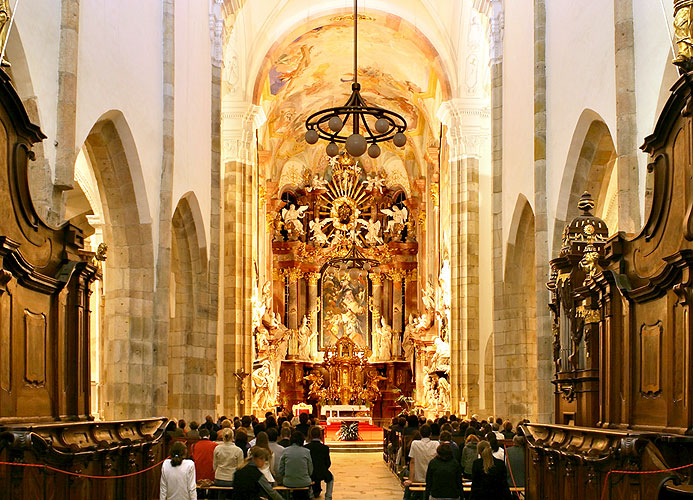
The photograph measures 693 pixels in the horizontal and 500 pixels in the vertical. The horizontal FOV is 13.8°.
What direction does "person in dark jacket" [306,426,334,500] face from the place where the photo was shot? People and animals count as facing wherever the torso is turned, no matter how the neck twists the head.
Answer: facing away from the viewer

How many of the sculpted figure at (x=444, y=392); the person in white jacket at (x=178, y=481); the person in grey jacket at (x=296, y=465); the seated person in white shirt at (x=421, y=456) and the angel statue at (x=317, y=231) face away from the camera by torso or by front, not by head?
3

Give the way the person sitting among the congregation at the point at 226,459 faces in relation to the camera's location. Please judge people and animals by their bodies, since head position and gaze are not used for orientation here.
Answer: facing away from the viewer

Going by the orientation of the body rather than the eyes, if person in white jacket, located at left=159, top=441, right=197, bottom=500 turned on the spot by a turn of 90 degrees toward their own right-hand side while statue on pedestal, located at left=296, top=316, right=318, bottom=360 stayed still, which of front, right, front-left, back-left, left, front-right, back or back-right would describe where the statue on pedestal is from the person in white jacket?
left

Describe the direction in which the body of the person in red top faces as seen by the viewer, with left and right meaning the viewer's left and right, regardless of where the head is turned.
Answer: facing away from the viewer

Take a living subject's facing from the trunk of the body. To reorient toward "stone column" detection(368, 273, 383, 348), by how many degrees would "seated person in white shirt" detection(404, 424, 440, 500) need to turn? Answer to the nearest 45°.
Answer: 0° — they already face it

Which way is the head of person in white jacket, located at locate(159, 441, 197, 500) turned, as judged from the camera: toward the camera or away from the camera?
away from the camera

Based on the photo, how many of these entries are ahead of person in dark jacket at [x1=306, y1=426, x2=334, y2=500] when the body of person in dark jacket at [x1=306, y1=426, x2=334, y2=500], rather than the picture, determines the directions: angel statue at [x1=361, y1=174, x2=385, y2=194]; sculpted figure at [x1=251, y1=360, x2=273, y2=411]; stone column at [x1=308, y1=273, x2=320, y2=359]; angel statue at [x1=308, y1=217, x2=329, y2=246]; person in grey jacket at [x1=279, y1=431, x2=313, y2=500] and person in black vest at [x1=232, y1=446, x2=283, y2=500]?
4

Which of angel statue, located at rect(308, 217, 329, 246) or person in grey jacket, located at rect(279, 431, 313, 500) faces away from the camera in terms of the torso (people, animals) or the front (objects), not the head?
the person in grey jacket

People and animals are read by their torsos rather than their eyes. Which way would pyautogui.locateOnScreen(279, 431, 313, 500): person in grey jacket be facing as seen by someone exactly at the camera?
facing away from the viewer

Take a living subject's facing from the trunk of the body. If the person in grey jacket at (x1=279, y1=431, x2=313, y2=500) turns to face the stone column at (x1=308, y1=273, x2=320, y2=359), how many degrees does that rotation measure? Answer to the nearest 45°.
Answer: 0° — they already face it

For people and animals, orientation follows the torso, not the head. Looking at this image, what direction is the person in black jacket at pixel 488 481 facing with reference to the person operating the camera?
facing away from the viewer

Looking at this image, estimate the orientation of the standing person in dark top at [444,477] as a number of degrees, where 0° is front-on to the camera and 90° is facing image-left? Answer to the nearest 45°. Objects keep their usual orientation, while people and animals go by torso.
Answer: approximately 180°

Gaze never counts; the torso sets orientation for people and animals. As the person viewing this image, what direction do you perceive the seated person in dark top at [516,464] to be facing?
facing away from the viewer

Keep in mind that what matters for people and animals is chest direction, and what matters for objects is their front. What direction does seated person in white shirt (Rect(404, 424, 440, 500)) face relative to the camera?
away from the camera
